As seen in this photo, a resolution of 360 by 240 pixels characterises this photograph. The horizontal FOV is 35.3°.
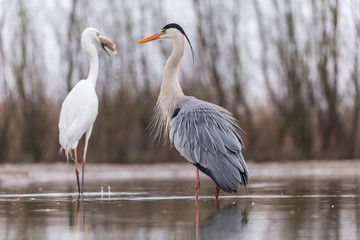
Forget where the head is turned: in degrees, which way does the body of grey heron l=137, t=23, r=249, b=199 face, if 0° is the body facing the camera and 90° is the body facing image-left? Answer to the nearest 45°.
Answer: approximately 90°
